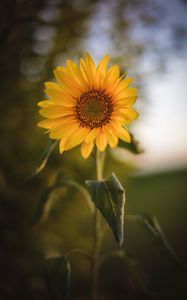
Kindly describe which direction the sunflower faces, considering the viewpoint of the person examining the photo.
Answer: facing the viewer
